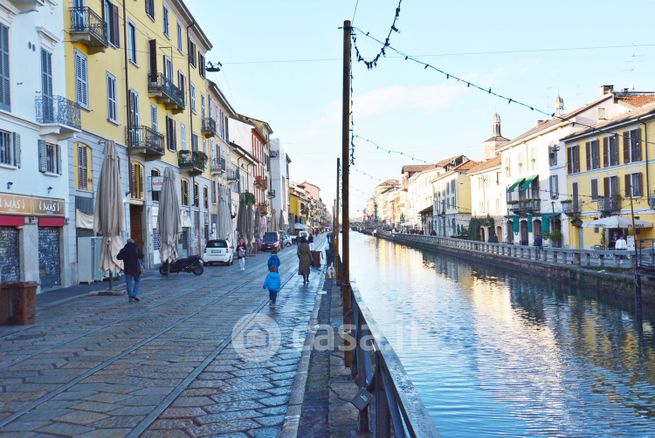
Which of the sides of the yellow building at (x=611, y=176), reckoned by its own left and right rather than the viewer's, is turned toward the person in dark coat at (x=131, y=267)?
front

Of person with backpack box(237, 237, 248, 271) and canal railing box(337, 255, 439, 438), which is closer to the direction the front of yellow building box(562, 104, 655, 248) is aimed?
the person with backpack

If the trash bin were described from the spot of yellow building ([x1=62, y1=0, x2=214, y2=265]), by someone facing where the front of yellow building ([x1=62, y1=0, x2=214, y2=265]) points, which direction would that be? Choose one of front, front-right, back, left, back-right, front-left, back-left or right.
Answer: front-right

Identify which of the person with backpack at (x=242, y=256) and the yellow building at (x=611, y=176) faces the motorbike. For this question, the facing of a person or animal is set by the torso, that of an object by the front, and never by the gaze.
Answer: the yellow building

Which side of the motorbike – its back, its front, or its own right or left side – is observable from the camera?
right

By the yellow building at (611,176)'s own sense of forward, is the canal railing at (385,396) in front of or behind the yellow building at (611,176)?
in front

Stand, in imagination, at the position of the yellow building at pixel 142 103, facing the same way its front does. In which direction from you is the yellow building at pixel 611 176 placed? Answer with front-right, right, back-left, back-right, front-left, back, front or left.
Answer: front-left

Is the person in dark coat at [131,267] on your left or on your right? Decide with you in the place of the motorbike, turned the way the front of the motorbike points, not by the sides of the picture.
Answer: on your right

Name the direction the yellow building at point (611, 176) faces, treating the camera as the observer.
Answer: facing the viewer and to the left of the viewer

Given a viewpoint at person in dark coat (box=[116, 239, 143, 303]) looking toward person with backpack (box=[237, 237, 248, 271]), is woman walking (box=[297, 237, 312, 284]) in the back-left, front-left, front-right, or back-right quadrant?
front-right

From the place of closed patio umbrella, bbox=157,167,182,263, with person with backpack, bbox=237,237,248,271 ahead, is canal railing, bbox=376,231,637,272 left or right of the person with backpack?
right
